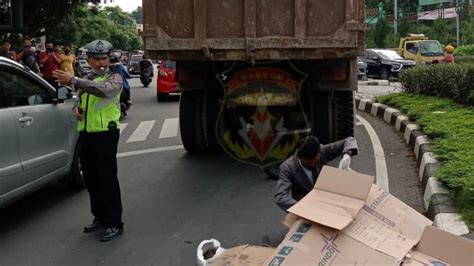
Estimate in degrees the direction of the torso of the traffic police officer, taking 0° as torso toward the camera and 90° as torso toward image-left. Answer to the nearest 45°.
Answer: approximately 45°

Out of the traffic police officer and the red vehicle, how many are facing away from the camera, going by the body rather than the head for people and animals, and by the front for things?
1

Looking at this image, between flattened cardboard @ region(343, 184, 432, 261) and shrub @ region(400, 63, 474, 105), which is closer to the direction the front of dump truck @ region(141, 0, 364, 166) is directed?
the shrub

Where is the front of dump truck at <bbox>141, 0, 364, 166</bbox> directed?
away from the camera

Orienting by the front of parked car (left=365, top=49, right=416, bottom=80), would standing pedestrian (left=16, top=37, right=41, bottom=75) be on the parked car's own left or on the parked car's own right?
on the parked car's own right

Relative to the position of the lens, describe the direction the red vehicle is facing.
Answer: facing away from the viewer

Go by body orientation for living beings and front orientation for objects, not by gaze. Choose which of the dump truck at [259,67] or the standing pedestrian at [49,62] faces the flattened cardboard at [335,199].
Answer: the standing pedestrian

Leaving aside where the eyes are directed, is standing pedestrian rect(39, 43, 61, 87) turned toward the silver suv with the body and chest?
yes

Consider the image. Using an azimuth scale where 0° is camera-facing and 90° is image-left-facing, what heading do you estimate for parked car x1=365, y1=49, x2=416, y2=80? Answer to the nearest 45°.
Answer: approximately 315°

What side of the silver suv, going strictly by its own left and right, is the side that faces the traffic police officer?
right

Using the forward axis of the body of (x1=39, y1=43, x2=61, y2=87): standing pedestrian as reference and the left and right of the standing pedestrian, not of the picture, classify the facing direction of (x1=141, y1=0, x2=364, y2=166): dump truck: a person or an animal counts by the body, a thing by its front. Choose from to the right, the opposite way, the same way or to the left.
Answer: the opposite way

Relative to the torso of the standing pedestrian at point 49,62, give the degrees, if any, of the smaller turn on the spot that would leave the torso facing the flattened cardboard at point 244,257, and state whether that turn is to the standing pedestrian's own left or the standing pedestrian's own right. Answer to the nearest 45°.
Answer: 0° — they already face it
